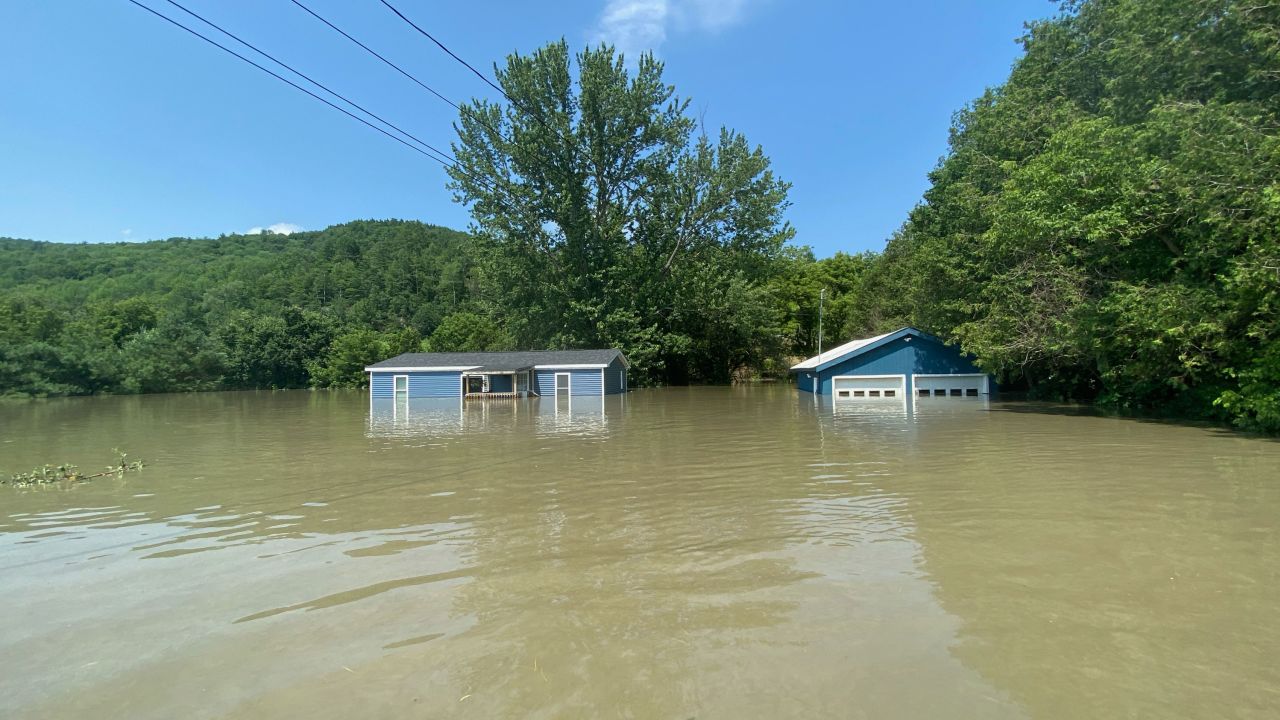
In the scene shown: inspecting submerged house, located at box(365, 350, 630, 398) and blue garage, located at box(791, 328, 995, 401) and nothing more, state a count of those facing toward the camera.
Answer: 2

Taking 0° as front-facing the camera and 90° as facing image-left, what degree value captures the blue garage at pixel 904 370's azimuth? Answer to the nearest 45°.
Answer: approximately 0°

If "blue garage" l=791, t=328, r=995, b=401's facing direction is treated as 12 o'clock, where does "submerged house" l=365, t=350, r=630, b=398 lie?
The submerged house is roughly at 3 o'clock from the blue garage.

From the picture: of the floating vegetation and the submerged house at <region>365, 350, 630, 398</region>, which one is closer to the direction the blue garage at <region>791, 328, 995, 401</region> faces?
the floating vegetation

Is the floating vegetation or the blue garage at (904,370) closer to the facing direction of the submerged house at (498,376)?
the floating vegetation

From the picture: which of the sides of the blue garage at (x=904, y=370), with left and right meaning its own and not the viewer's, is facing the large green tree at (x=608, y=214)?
right

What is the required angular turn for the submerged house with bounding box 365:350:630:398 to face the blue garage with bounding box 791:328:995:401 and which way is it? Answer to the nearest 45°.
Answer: approximately 45° to its left

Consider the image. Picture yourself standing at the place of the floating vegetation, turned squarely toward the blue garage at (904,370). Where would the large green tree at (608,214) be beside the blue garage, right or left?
left

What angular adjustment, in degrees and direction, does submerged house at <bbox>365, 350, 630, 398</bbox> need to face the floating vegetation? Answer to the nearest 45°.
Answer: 0° — it already faces it
